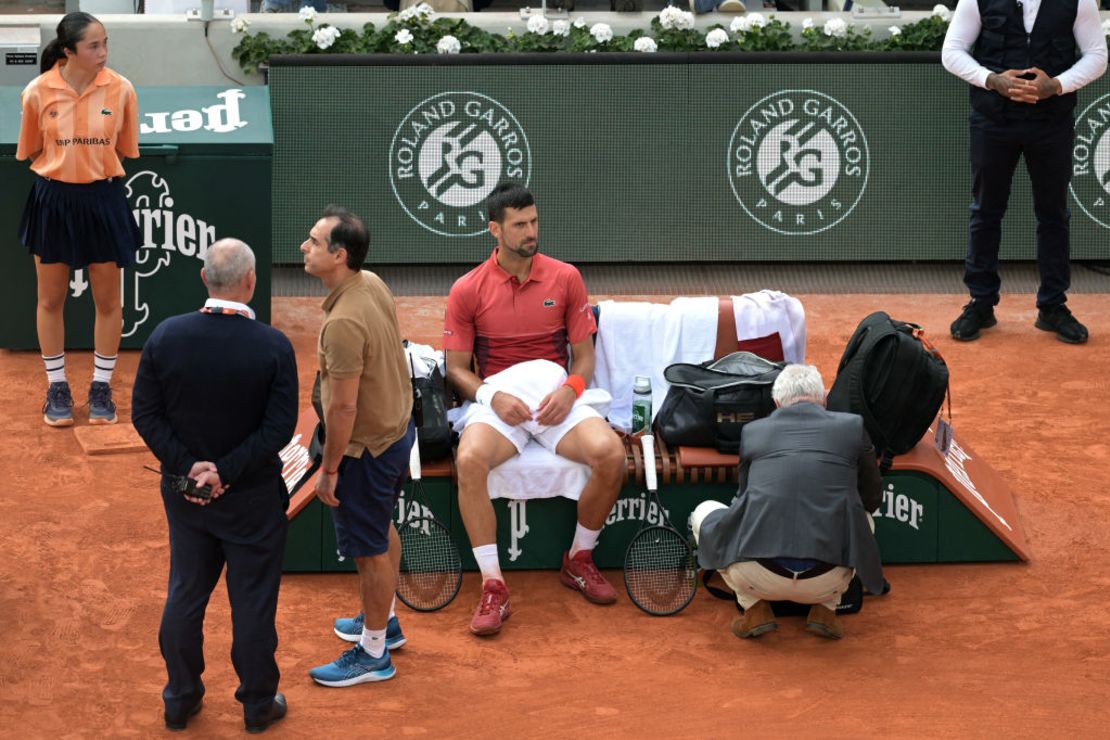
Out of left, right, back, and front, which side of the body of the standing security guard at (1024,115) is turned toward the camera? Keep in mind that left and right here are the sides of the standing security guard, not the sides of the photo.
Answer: front

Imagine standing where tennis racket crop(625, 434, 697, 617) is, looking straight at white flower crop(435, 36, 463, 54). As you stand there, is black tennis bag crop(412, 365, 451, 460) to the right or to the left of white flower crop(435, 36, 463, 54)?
left

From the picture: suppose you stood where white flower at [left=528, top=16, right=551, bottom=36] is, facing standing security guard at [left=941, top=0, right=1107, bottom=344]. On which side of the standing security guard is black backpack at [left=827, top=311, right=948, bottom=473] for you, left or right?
right

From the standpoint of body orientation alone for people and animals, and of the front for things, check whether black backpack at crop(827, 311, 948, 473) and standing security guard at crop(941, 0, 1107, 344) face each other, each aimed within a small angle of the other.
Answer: no

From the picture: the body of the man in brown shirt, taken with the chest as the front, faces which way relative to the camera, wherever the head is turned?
to the viewer's left

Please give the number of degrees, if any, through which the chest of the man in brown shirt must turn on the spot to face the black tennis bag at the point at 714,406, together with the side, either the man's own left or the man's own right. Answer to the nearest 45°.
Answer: approximately 135° to the man's own right

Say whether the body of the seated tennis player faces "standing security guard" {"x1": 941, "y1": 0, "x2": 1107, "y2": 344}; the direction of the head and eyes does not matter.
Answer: no

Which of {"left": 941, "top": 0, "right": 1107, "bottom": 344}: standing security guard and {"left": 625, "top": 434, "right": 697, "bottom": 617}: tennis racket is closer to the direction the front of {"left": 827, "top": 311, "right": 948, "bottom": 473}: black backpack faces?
the tennis racket

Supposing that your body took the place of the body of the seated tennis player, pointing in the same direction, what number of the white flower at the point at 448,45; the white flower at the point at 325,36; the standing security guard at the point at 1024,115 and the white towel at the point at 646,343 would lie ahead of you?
0

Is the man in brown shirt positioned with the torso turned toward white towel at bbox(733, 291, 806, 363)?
no

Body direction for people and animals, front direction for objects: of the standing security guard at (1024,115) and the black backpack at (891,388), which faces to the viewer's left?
the black backpack

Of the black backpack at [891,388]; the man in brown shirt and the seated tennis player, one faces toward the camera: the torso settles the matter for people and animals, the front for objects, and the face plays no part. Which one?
the seated tennis player

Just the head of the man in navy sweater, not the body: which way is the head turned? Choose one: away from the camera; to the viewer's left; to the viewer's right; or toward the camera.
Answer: away from the camera

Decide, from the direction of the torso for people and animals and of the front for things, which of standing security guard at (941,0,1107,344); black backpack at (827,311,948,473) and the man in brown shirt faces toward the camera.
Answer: the standing security guard

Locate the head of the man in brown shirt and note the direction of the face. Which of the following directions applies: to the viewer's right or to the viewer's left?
to the viewer's left

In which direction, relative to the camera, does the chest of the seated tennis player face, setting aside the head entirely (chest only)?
toward the camera
